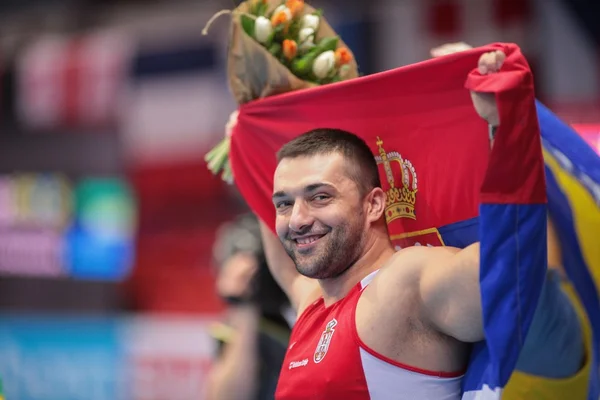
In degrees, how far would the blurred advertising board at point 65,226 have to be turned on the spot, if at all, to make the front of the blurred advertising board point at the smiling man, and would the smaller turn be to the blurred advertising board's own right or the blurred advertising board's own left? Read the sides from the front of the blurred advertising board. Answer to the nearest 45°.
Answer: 0° — it already faces them

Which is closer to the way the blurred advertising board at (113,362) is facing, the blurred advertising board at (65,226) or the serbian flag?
the serbian flag

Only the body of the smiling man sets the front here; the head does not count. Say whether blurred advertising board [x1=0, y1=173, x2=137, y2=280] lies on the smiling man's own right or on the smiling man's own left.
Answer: on the smiling man's own right

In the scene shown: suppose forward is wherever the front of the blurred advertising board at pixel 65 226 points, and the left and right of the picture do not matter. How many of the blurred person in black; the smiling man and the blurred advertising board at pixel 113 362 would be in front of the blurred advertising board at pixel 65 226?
3

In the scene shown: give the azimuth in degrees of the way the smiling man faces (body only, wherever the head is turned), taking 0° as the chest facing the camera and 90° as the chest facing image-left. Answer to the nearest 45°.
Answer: approximately 45°

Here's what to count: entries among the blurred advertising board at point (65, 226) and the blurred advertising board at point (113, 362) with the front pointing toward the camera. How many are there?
2

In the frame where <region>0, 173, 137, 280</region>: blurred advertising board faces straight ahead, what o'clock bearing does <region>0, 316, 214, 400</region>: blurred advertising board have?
<region>0, 316, 214, 400</region>: blurred advertising board is roughly at 12 o'clock from <region>0, 173, 137, 280</region>: blurred advertising board.

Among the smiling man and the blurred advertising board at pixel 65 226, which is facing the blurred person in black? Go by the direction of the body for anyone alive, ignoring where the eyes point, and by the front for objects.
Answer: the blurred advertising board

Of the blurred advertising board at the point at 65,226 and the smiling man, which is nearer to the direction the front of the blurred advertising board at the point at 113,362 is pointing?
the smiling man
